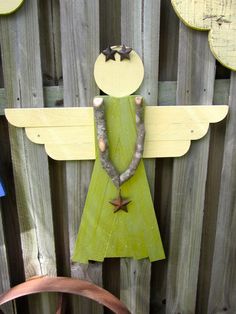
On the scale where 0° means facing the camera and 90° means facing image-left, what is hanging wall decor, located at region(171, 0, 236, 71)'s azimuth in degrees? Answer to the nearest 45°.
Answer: approximately 0°

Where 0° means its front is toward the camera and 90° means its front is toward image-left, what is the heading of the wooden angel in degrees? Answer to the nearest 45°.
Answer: approximately 0°

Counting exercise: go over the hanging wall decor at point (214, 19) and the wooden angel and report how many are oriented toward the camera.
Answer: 2
